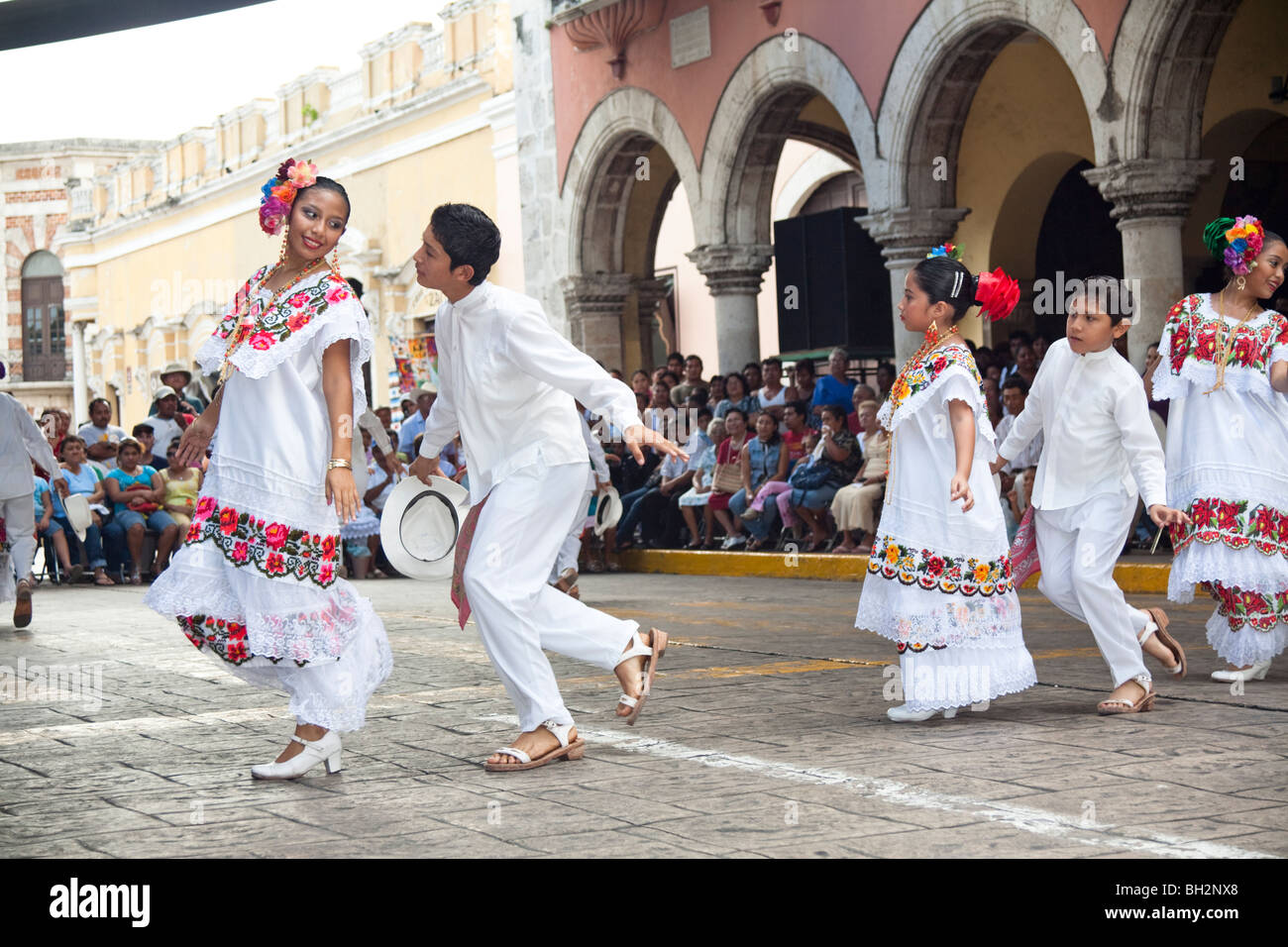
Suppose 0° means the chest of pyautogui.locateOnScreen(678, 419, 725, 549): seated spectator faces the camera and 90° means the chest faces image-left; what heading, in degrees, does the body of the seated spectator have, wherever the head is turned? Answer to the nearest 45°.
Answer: approximately 45°

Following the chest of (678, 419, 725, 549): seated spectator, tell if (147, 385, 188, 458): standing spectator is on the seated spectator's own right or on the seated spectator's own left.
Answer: on the seated spectator's own right

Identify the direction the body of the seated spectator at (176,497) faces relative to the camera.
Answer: toward the camera

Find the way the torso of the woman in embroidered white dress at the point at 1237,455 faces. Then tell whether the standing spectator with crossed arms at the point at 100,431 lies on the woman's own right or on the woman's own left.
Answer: on the woman's own right

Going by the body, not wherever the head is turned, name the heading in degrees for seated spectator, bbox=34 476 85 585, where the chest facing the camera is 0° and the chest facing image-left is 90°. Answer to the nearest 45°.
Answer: approximately 315°

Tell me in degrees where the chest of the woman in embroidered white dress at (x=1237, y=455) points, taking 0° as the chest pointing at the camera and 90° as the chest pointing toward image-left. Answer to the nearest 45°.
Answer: approximately 0°

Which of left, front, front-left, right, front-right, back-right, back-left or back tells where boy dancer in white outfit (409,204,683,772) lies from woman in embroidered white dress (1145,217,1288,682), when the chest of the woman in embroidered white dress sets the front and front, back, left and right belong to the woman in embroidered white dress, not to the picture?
front-right

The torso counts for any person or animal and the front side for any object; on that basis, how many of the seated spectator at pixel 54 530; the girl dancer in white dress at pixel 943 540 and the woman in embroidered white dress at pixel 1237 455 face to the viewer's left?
1

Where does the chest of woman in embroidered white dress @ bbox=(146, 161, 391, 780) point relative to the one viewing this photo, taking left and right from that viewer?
facing the viewer and to the left of the viewer

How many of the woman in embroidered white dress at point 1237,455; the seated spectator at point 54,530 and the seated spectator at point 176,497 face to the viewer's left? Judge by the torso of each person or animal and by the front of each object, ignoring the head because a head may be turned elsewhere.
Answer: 0

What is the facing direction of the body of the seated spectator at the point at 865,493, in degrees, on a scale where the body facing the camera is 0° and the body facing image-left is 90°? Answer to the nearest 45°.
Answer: approximately 45°
